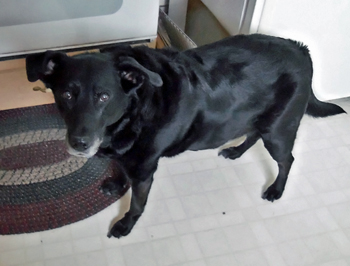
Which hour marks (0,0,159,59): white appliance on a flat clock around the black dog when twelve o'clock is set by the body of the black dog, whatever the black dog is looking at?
The white appliance is roughly at 3 o'clock from the black dog.
